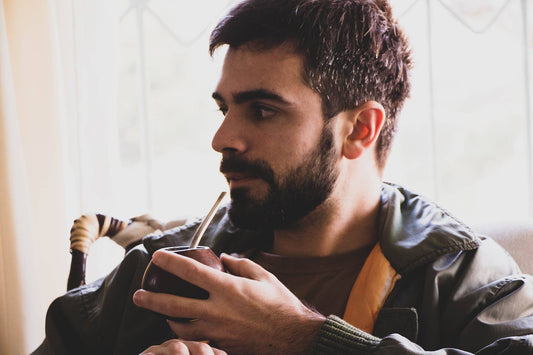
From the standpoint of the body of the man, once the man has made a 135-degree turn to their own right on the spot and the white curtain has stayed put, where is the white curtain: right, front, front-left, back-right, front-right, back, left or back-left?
front-left

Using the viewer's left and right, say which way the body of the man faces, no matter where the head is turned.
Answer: facing the viewer and to the left of the viewer
